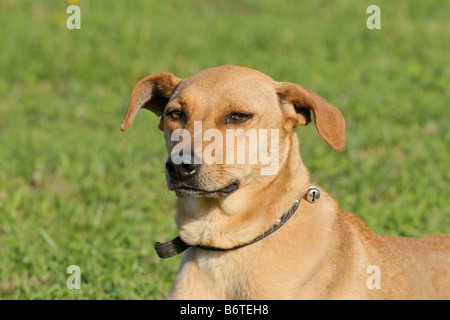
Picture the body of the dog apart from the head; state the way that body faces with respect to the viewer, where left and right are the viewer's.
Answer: facing the viewer and to the left of the viewer
